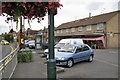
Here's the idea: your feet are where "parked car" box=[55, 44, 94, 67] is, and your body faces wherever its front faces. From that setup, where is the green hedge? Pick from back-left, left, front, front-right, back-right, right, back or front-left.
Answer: front-right
